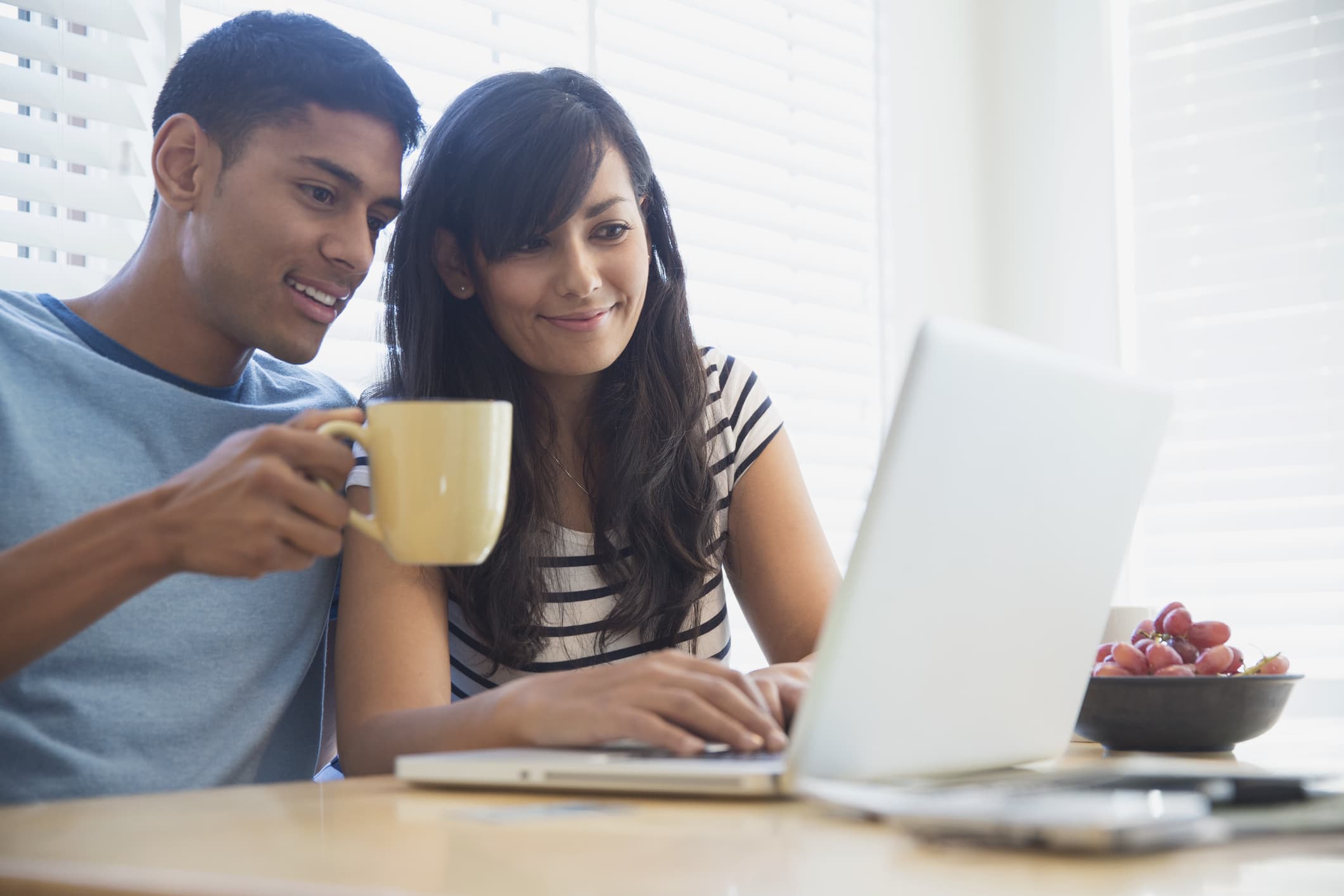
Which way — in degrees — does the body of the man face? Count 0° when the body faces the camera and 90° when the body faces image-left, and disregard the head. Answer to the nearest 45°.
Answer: approximately 315°

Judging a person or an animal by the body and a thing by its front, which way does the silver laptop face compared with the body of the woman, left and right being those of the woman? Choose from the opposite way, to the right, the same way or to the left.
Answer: the opposite way

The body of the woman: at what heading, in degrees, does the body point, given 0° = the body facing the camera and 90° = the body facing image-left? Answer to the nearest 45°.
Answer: approximately 315°

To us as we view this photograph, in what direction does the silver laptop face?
facing away from the viewer and to the left of the viewer

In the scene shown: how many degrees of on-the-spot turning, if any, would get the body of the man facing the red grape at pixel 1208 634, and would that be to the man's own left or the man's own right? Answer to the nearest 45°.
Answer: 0° — they already face it
